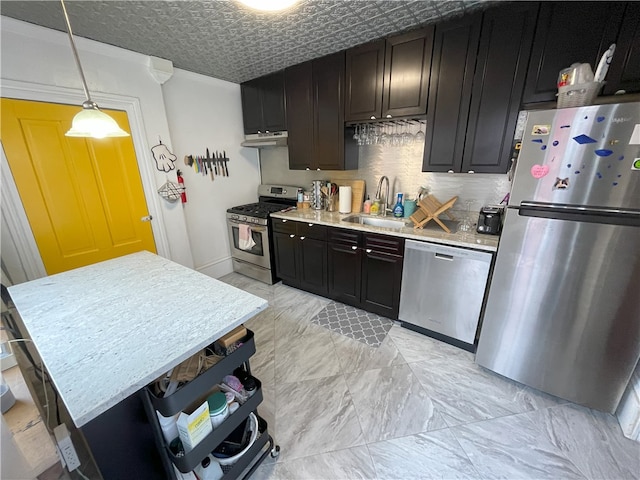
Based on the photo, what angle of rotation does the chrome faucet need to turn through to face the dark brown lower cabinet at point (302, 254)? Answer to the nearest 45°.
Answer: approximately 45° to its right

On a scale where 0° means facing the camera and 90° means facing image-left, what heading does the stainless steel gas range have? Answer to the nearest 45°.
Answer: approximately 45°

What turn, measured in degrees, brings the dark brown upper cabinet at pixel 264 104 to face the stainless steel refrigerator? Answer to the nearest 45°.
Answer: approximately 90° to its left

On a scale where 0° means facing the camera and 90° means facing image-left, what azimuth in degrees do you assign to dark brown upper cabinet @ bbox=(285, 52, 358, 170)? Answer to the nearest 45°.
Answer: approximately 45°

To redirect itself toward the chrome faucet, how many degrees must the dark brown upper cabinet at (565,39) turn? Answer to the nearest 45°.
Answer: approximately 90° to its right

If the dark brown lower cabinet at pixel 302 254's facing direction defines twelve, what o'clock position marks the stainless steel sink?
The stainless steel sink is roughly at 8 o'clock from the dark brown lower cabinet.

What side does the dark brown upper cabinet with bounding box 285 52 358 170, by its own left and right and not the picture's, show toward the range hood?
right
